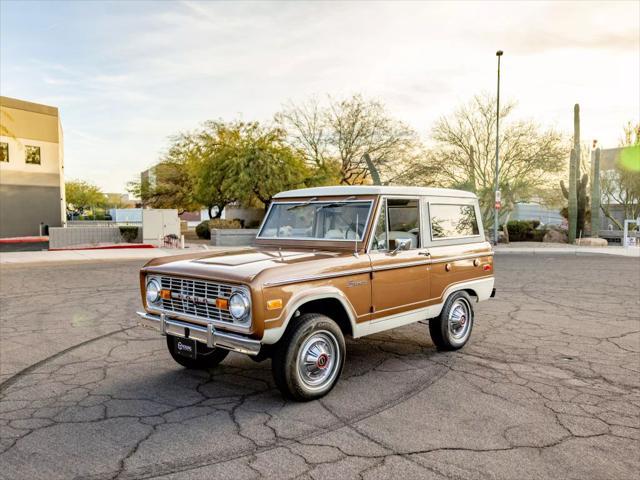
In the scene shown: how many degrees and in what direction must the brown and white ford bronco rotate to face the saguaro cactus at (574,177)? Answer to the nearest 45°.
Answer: approximately 180°

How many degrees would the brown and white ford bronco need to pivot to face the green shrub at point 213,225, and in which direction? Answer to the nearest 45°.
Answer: approximately 135° to its right

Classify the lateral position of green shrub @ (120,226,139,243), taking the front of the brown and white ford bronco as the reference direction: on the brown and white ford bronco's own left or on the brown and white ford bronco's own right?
on the brown and white ford bronco's own right

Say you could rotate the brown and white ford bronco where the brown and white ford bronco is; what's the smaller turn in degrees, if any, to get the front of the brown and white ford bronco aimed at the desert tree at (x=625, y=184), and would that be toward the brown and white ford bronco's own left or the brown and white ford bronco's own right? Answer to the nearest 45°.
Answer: approximately 180°

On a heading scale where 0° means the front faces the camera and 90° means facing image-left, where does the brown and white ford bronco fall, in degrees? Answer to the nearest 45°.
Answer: approximately 45°

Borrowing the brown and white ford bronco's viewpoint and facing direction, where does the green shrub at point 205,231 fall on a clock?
The green shrub is roughly at 4 o'clock from the brown and white ford bronco.

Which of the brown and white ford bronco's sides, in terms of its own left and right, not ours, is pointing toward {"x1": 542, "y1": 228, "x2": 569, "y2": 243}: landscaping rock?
back

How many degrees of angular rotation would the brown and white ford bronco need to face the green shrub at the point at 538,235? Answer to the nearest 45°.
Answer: approximately 180°

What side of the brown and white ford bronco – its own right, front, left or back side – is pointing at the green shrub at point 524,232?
back
